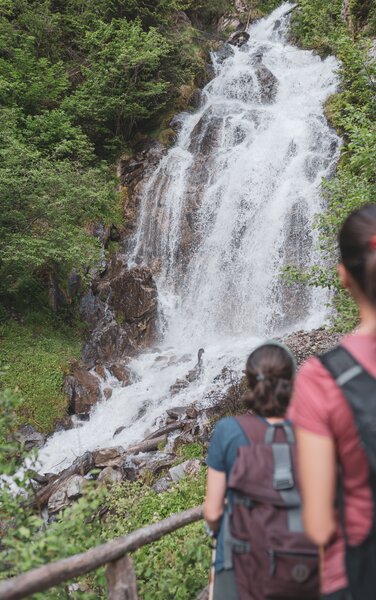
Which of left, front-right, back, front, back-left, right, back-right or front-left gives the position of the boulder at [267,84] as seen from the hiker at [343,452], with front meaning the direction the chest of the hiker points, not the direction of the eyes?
front

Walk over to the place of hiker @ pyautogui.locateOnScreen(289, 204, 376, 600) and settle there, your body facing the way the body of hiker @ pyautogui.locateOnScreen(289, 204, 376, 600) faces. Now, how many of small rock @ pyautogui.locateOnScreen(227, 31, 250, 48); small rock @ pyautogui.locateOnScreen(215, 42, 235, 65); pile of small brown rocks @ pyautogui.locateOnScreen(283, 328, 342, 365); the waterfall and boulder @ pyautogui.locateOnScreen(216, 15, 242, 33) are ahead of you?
5

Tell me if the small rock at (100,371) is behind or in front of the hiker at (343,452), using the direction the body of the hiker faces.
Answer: in front

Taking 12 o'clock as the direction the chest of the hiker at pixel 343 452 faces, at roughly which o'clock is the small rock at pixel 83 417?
The small rock is roughly at 11 o'clock from the hiker.

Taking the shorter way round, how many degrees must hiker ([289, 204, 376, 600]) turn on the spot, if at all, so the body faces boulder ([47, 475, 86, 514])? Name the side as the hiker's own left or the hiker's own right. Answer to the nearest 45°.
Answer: approximately 45° to the hiker's own left

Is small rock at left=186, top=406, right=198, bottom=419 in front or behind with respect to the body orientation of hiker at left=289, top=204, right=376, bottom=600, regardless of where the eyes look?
in front

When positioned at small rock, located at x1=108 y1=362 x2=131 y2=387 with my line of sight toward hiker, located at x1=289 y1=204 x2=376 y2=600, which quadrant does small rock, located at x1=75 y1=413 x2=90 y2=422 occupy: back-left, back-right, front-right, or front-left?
front-right

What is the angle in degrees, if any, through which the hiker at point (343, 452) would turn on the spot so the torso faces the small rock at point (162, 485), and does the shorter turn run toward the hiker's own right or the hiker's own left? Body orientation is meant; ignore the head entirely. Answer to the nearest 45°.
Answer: approximately 45° to the hiker's own left

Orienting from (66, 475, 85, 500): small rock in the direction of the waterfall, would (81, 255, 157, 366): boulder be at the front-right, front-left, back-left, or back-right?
front-left

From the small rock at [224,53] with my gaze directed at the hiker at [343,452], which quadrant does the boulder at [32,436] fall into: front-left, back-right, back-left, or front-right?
front-right

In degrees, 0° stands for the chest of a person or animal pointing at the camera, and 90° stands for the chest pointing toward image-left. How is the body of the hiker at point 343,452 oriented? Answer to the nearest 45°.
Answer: approximately 180°

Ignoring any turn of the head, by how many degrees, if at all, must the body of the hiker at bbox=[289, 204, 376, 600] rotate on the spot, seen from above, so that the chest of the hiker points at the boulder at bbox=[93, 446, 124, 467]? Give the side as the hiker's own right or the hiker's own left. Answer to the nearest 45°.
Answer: approximately 45° to the hiker's own left

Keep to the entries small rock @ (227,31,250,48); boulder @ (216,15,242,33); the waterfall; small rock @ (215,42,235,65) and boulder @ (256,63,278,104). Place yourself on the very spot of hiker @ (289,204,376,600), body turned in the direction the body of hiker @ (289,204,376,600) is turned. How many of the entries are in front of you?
5

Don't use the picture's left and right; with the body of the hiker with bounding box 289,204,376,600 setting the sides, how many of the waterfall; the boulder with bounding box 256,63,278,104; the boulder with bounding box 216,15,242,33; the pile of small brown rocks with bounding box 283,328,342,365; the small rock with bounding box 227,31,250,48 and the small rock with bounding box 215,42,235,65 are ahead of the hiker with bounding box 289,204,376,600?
6

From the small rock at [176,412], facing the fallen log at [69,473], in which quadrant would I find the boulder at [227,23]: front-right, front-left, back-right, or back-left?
back-right

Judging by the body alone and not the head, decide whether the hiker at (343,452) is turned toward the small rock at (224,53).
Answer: yes

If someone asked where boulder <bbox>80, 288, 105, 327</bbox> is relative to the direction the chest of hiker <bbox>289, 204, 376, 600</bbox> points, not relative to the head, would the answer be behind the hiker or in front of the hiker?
in front

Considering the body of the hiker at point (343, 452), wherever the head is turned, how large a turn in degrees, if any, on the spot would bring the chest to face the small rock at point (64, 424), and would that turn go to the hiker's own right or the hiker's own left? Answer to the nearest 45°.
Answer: approximately 45° to the hiker's own left

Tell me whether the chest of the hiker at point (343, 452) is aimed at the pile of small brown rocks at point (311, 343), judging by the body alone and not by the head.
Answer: yes

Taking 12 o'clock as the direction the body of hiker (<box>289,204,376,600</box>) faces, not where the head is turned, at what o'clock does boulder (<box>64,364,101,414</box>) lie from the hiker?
The boulder is roughly at 11 o'clock from the hiker.
